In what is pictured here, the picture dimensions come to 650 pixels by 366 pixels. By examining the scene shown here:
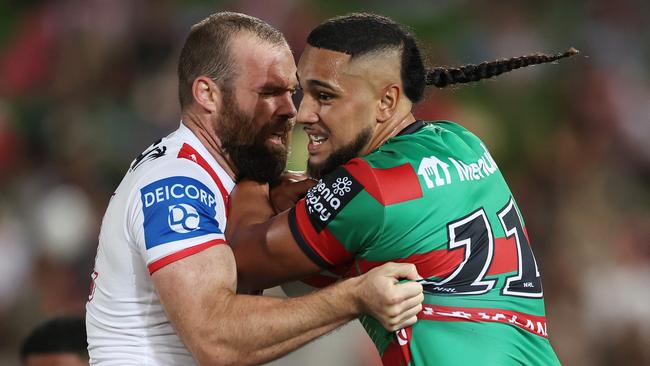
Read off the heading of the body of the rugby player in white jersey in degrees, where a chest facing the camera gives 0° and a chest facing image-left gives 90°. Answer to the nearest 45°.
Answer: approximately 270°

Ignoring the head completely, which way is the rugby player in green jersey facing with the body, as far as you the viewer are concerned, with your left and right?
facing away from the viewer and to the left of the viewer
